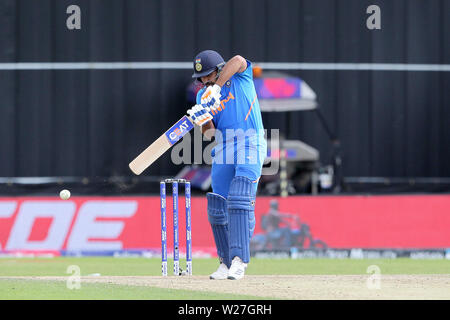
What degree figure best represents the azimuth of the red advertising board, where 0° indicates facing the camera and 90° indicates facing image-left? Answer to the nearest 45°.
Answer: approximately 0°

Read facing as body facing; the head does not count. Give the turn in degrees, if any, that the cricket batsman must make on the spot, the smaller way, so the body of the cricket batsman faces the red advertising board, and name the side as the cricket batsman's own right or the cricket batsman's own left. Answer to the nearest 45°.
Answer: approximately 135° to the cricket batsman's own right

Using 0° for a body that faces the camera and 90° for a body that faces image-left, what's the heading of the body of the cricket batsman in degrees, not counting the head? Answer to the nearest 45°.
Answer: approximately 45°
